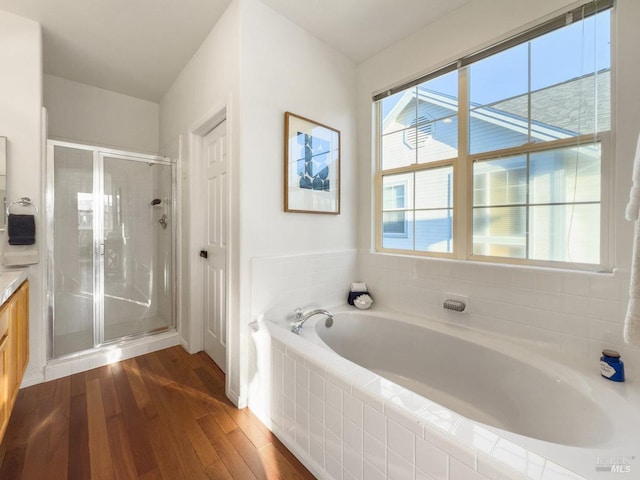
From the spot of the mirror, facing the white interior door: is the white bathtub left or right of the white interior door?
right

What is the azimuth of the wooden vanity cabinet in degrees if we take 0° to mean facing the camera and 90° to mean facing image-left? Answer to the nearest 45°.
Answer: approximately 270°

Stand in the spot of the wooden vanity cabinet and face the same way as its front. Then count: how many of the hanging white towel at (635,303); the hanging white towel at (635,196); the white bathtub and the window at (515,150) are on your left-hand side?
0

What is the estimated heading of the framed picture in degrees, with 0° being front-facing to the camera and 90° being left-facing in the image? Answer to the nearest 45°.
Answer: approximately 315°

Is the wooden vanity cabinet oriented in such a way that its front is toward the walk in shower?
no

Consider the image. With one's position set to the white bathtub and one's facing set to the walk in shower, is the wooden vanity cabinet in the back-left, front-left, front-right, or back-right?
front-left

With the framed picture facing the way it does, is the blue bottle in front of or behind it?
in front

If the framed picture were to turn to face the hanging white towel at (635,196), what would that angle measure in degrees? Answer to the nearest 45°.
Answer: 0° — it already faces it

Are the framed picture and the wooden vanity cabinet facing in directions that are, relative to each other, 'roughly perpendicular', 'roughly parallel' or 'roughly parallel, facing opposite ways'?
roughly perpendicular

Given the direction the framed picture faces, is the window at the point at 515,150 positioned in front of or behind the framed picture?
in front
